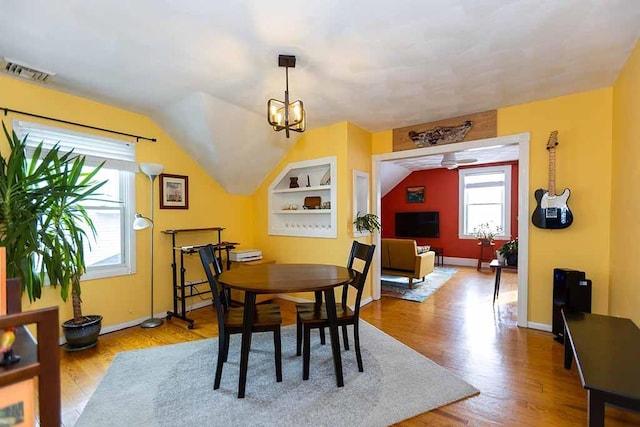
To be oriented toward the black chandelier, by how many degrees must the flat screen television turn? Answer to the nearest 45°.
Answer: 0° — it already faces it

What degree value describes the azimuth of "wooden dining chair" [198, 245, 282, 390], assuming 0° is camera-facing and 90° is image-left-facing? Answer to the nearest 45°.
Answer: approximately 270°

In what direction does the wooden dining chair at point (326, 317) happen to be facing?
to the viewer's left

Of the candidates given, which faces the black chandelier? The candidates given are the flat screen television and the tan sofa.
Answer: the flat screen television

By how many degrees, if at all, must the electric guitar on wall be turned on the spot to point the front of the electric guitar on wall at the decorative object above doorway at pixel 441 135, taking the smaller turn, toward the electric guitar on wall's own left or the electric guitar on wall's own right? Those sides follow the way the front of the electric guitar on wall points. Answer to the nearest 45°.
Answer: approximately 90° to the electric guitar on wall's own right

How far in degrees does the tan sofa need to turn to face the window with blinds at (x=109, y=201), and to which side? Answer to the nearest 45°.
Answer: approximately 180°

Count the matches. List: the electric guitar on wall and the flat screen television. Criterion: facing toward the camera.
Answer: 2

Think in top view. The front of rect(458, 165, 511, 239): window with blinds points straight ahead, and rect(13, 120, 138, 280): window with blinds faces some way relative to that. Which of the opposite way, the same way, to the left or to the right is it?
to the left

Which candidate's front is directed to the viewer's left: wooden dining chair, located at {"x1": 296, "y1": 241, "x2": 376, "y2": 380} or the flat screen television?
the wooden dining chair

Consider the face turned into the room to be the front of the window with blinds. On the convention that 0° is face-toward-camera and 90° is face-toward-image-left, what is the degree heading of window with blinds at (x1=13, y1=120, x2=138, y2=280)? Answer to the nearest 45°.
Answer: approximately 315°

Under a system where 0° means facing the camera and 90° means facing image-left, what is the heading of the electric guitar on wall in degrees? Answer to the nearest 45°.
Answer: approximately 0°

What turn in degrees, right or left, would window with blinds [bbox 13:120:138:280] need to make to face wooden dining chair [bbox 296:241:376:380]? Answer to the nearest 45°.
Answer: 0° — it already faces it
